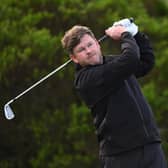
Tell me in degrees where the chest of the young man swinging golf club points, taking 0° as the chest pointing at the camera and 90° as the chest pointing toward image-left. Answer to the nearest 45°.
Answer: approximately 315°
